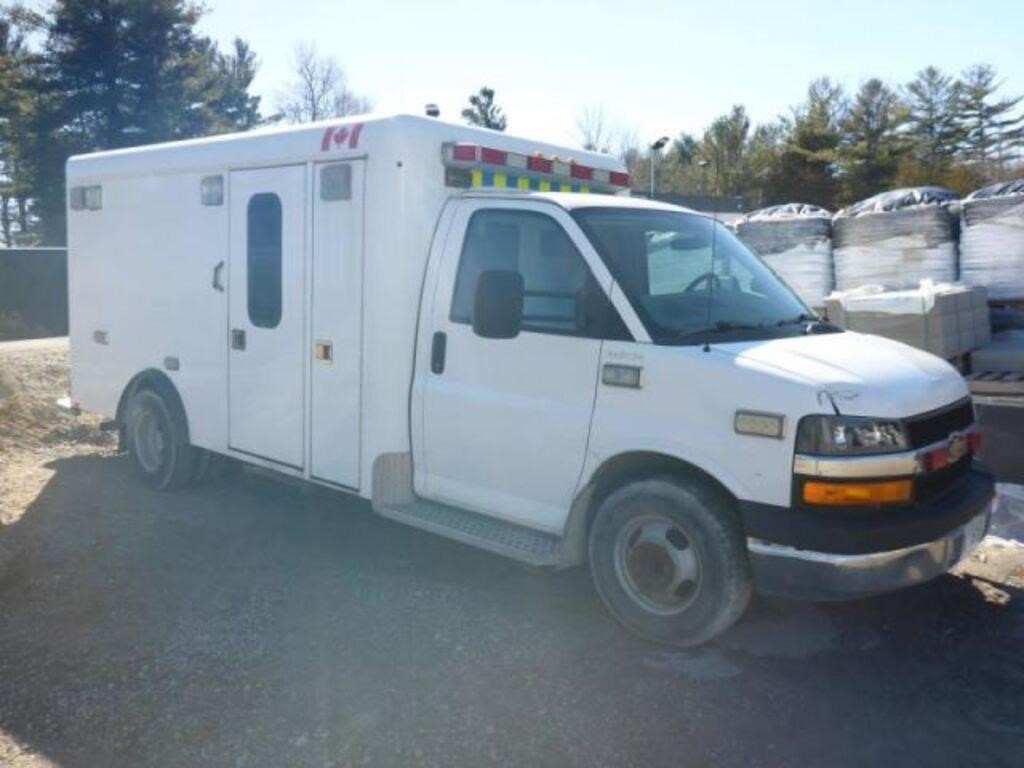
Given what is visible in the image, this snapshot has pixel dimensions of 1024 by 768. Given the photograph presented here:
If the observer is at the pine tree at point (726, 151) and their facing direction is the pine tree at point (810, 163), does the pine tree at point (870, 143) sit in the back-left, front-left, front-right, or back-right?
front-left

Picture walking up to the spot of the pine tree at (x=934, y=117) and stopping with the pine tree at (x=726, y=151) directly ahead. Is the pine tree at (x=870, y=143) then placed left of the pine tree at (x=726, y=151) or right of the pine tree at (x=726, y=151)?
left

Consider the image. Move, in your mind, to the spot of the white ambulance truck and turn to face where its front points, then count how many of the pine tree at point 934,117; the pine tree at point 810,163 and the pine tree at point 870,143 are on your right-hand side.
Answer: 0

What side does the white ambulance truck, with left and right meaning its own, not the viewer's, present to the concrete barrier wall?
back

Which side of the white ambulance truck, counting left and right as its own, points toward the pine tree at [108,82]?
back

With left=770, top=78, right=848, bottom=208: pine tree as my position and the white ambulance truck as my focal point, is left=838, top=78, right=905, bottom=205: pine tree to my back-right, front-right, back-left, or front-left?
back-left

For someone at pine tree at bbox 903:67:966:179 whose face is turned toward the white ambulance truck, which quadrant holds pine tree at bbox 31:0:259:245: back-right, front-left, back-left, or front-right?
front-right

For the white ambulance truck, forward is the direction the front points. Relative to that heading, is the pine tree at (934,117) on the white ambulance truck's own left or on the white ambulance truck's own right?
on the white ambulance truck's own left

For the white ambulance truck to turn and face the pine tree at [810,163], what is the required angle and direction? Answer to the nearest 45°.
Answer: approximately 135° to its left

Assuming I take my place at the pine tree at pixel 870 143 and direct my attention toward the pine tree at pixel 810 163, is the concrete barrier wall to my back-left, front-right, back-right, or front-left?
front-left

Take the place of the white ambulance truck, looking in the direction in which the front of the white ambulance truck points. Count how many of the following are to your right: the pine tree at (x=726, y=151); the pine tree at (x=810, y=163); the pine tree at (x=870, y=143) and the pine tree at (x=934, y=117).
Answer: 0

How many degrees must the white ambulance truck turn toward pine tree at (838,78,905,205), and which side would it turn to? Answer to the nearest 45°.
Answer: approximately 135° to its left

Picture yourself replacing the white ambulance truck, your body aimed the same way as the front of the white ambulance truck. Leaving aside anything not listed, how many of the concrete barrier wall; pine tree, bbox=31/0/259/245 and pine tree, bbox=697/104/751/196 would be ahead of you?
0

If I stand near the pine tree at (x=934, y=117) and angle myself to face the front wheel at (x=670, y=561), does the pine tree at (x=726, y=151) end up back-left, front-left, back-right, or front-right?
front-right

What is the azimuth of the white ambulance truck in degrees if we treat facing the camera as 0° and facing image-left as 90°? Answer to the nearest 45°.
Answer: approximately 315°

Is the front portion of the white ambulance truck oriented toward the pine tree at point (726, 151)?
no
